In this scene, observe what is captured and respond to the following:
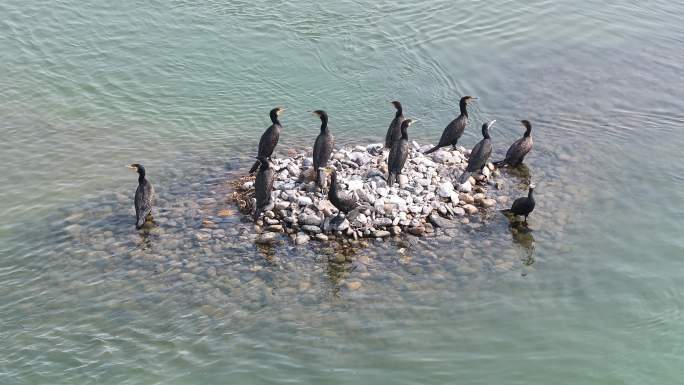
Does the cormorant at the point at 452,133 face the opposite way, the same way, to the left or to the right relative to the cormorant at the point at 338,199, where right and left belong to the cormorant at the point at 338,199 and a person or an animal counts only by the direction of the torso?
the opposite way

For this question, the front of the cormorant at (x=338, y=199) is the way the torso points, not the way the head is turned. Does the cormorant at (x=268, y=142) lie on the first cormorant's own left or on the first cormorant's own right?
on the first cormorant's own right

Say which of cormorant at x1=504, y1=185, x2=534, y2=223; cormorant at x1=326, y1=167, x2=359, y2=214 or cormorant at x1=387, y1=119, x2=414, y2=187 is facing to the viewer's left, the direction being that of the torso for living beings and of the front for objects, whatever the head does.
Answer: cormorant at x1=326, y1=167, x2=359, y2=214

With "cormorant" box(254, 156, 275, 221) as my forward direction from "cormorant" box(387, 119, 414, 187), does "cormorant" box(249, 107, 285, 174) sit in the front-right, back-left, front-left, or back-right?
front-right

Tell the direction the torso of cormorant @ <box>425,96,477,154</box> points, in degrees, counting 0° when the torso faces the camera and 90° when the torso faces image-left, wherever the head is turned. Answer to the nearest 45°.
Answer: approximately 270°

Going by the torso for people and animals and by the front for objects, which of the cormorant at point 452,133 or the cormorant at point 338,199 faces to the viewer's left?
the cormorant at point 338,199

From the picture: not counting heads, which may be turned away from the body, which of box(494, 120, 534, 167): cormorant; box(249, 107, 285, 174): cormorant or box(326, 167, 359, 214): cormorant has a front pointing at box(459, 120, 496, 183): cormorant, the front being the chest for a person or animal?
box(249, 107, 285, 174): cormorant

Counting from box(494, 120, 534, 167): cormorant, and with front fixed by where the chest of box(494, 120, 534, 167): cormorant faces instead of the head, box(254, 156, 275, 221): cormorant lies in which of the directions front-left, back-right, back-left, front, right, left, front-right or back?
back-right

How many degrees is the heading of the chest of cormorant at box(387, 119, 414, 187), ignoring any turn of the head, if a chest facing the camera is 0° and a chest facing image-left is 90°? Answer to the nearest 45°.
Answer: approximately 225°

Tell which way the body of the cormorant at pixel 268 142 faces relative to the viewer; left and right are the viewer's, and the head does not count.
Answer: facing to the right of the viewer

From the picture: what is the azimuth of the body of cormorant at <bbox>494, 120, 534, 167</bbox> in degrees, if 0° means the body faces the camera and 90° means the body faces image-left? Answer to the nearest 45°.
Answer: approximately 270°

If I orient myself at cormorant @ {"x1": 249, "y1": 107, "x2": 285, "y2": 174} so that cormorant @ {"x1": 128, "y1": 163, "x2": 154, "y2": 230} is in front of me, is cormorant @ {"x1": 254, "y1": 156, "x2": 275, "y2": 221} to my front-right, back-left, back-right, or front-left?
front-left

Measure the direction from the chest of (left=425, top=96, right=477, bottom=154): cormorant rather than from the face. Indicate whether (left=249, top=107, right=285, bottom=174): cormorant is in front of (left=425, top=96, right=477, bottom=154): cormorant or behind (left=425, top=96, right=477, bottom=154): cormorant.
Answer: behind

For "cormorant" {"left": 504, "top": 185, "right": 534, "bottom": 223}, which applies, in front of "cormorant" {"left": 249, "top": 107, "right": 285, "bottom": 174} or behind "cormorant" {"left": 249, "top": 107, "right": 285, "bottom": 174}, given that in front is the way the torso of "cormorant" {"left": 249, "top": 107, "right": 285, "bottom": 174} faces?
in front
